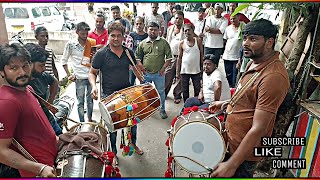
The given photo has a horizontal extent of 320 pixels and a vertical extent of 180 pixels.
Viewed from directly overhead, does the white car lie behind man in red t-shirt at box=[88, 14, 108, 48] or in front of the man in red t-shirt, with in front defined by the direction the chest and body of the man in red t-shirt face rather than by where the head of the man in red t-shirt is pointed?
behind

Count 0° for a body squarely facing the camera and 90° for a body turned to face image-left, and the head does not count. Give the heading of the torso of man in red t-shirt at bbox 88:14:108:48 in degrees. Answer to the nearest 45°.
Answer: approximately 0°

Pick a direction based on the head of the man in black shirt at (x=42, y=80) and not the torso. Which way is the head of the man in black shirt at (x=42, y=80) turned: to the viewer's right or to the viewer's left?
to the viewer's right

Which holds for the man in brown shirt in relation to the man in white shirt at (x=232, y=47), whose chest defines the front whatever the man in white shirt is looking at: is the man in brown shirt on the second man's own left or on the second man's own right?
on the second man's own left

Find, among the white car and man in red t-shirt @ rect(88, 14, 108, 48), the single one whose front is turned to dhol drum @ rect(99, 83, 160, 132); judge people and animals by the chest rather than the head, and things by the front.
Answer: the man in red t-shirt

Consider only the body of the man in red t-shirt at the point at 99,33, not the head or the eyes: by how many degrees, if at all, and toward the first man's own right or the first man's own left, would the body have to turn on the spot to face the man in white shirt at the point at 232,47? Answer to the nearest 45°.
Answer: approximately 90° to the first man's own left

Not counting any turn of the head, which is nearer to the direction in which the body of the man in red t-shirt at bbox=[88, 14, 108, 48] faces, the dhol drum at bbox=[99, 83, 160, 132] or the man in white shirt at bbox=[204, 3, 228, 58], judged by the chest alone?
the dhol drum

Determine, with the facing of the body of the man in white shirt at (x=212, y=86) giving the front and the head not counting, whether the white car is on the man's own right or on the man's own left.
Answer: on the man's own right

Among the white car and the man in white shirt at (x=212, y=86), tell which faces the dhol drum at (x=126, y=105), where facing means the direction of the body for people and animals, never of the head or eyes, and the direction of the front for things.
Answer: the man in white shirt
